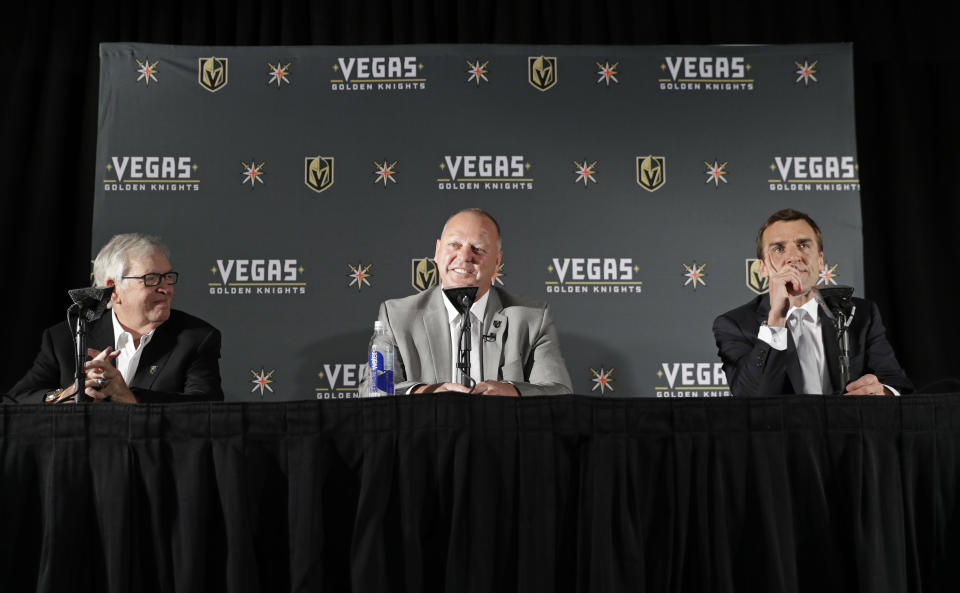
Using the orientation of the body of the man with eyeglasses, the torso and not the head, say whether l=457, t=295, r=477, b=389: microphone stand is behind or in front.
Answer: in front

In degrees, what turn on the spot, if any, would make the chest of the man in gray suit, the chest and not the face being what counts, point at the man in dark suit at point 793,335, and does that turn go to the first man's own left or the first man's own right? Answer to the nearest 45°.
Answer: approximately 90° to the first man's own left

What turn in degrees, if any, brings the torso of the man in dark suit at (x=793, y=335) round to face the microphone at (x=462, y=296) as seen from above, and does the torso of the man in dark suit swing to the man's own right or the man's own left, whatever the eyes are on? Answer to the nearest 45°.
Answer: approximately 45° to the man's own right

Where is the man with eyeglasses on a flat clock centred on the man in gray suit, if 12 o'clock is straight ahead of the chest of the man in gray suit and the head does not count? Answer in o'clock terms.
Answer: The man with eyeglasses is roughly at 3 o'clock from the man in gray suit.

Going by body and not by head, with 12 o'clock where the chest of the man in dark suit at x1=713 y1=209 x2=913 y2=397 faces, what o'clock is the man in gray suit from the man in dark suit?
The man in gray suit is roughly at 2 o'clock from the man in dark suit.

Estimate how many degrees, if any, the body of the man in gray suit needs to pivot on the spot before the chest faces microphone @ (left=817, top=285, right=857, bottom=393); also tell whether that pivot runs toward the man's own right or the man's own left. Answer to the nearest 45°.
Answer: approximately 45° to the man's own left

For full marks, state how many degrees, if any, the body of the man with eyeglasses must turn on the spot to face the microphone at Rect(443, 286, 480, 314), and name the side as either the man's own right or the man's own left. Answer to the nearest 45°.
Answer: approximately 45° to the man's own left
